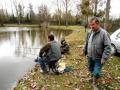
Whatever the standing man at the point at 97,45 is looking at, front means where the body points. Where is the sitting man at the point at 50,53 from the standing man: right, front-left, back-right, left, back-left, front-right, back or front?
right

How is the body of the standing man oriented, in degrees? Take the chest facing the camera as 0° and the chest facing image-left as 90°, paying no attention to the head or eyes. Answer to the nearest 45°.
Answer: approximately 45°
